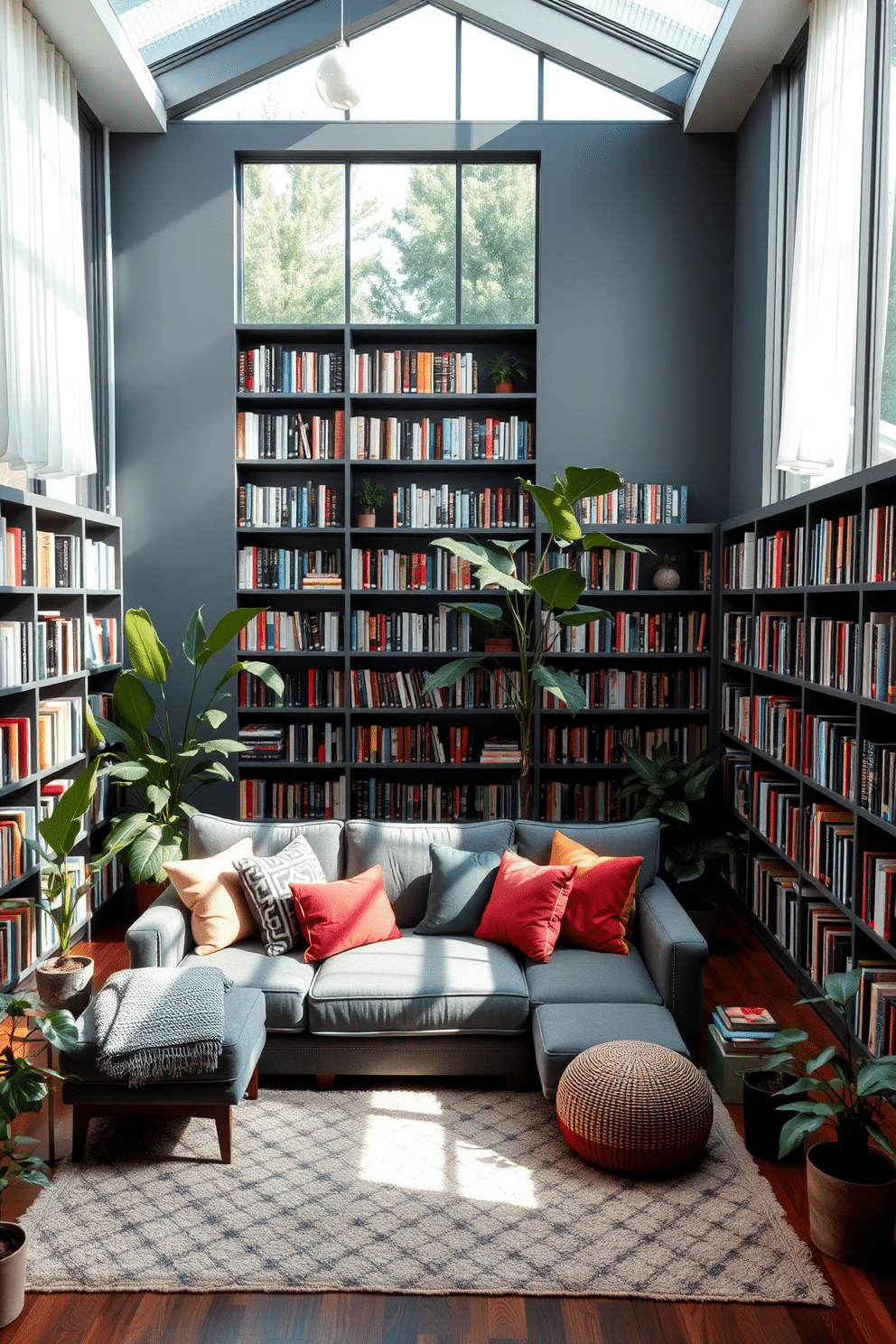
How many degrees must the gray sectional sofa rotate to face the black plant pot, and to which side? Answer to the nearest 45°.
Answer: approximately 45° to its left

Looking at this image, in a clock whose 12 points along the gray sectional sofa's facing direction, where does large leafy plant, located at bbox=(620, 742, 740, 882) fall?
The large leafy plant is roughly at 7 o'clock from the gray sectional sofa.

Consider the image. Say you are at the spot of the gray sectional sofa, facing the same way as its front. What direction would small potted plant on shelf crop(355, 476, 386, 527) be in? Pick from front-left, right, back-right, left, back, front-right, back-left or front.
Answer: back

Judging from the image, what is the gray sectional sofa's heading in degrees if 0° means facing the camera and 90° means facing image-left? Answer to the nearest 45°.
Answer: approximately 0°
